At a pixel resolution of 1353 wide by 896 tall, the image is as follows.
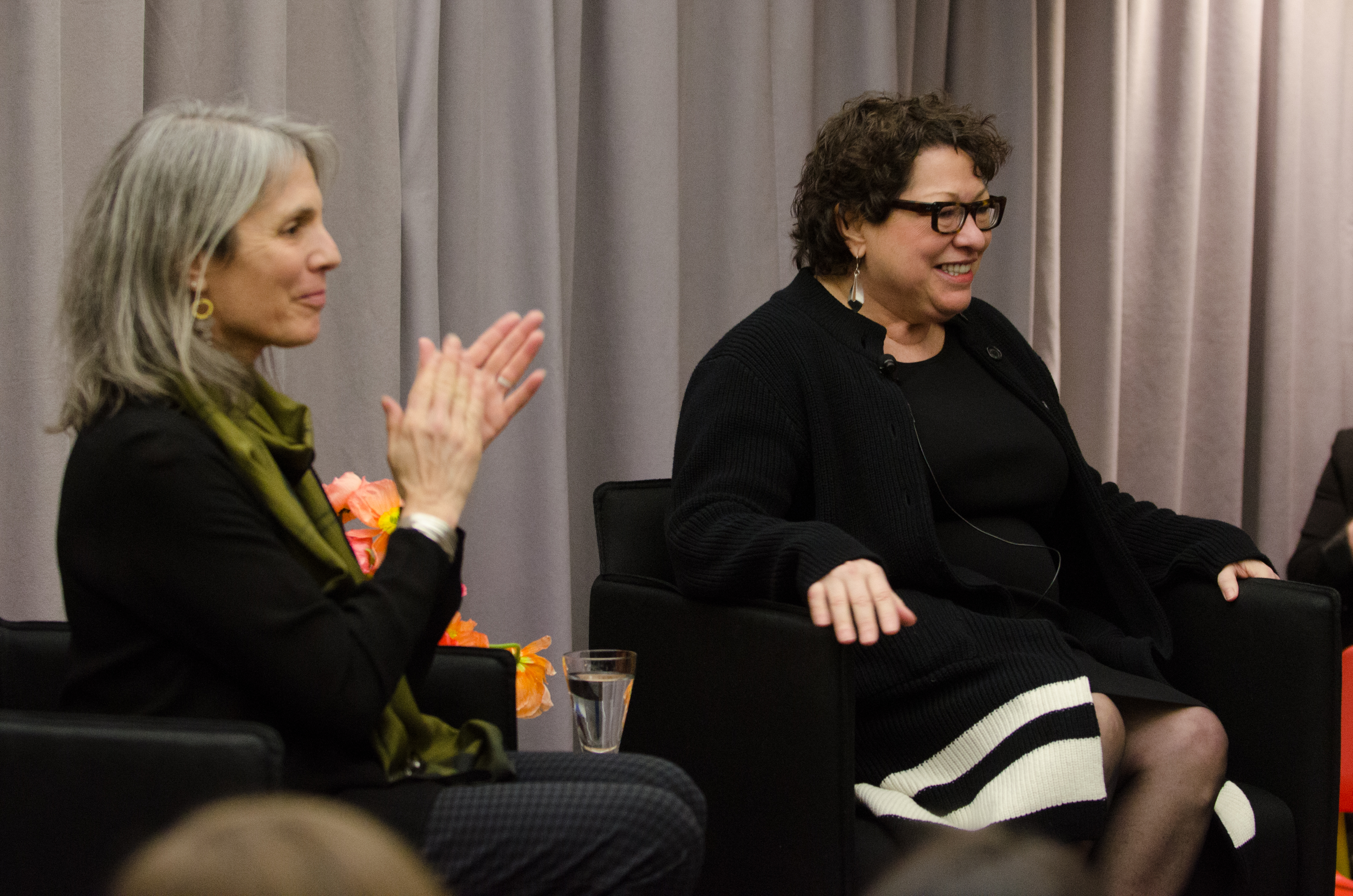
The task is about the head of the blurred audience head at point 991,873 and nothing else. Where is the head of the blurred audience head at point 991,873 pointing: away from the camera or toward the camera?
away from the camera

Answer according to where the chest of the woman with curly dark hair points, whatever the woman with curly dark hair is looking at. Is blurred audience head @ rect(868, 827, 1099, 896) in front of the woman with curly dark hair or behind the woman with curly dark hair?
in front

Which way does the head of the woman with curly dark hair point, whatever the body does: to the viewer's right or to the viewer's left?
to the viewer's right

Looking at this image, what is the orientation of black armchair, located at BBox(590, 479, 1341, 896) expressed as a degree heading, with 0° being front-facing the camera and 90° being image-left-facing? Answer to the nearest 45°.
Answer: approximately 315°

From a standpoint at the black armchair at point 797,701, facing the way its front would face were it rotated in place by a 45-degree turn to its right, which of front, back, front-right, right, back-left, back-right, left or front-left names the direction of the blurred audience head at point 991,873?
front

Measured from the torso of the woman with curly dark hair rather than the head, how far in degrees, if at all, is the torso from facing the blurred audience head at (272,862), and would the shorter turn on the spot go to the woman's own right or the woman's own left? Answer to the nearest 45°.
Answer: approximately 45° to the woman's own right

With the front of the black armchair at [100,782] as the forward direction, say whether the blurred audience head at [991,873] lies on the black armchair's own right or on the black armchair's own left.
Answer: on the black armchair's own right

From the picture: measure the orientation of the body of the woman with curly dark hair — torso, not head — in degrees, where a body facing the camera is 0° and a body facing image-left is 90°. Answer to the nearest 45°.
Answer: approximately 315°

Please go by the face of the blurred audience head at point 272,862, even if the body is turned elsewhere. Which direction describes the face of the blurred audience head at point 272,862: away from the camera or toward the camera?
away from the camera

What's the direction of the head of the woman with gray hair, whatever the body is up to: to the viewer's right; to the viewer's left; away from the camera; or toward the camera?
to the viewer's right

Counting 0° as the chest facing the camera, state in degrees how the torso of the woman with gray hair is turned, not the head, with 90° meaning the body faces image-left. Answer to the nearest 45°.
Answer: approximately 270°

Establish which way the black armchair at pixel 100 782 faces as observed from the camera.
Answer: facing to the right of the viewer
